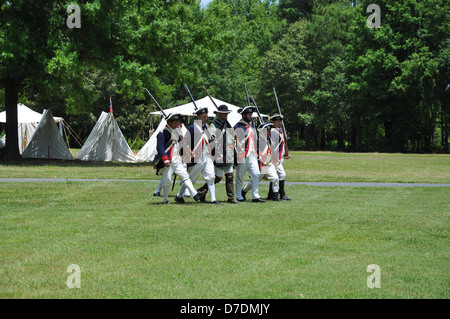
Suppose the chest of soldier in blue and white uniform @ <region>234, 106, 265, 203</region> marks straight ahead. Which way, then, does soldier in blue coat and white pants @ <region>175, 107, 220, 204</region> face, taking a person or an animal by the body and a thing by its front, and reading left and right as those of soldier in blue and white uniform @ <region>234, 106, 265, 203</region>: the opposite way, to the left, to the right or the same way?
the same way

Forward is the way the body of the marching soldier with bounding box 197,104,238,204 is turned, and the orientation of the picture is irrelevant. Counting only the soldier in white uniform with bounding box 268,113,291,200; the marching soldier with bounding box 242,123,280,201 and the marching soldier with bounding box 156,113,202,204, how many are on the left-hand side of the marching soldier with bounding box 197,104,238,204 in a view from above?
2

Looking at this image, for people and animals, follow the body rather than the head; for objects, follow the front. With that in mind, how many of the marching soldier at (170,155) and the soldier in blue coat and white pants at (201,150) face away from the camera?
0

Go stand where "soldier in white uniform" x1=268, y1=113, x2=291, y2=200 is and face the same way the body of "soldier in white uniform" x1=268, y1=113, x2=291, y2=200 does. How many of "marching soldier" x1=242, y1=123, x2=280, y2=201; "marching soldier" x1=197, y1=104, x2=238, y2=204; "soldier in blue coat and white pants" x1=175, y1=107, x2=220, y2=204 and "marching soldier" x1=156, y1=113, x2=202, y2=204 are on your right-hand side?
4

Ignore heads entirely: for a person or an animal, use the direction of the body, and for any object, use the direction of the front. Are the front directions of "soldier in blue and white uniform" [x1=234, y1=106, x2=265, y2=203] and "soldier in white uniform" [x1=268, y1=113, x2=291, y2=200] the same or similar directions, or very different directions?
same or similar directions

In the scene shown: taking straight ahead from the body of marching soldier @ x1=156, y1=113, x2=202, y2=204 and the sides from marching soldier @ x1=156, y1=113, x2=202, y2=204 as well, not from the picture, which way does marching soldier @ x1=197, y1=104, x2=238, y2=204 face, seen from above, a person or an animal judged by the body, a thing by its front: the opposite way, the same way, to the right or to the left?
the same way

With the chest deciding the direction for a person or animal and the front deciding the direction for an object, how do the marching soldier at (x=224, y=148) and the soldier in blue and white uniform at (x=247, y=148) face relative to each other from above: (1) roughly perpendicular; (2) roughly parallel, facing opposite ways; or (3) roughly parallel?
roughly parallel

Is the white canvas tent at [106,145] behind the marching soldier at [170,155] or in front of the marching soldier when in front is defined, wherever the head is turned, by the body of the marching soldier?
behind

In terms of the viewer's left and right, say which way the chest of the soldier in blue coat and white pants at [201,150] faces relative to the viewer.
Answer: facing the viewer and to the right of the viewer

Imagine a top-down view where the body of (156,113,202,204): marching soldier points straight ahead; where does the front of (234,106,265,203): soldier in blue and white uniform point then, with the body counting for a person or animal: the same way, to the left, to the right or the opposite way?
the same way
